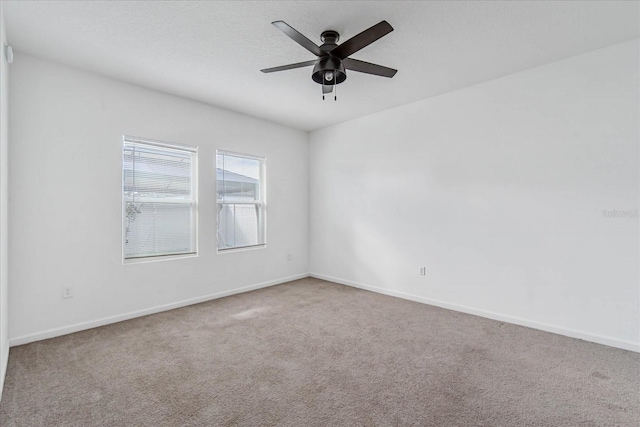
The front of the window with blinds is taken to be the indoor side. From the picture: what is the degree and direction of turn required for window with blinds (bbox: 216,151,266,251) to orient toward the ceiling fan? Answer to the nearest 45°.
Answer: approximately 45° to its right

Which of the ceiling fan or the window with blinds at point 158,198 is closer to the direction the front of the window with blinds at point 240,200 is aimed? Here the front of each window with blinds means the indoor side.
the ceiling fan

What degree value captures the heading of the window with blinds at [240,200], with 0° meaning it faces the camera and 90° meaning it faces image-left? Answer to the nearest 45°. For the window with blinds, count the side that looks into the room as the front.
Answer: approximately 315°

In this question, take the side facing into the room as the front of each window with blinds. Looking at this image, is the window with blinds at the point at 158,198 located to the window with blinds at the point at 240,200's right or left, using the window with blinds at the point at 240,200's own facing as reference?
on its right
